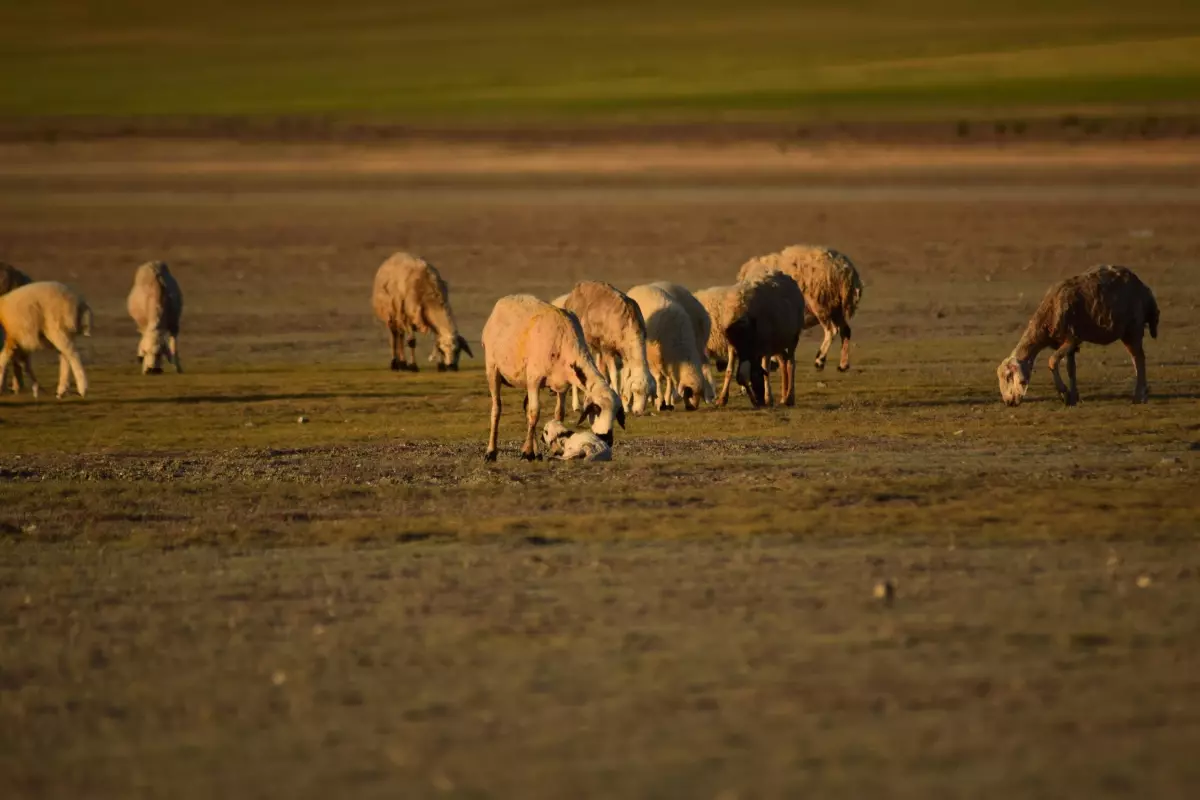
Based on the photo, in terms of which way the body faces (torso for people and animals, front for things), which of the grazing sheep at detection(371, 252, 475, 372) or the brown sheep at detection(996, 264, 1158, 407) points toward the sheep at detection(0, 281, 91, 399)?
the brown sheep

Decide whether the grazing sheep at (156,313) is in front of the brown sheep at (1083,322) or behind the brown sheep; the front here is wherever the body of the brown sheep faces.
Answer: in front

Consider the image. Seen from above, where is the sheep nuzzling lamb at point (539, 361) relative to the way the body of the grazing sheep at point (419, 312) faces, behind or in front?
in front

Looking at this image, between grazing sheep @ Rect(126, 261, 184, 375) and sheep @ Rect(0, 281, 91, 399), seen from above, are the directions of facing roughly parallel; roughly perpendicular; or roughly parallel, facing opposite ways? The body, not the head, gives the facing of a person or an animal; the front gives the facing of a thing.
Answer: roughly perpendicular

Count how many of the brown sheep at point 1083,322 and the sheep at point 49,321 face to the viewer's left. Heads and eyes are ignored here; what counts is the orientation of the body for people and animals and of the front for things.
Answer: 2

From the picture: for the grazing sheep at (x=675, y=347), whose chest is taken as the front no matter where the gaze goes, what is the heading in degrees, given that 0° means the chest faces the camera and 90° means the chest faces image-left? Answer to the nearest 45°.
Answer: approximately 315°

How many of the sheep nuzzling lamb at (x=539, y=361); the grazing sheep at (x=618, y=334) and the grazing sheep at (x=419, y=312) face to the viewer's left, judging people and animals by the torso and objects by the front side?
0

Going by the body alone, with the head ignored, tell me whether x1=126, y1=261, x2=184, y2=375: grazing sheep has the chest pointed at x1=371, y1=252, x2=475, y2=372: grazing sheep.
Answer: no

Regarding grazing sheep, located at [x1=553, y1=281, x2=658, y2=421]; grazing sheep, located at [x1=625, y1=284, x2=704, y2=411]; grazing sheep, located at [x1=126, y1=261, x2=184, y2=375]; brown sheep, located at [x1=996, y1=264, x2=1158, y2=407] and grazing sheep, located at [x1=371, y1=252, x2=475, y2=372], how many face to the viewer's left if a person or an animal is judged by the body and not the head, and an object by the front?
1

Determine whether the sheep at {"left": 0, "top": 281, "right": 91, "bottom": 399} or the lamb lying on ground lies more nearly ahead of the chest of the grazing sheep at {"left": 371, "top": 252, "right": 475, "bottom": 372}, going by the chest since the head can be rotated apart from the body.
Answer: the lamb lying on ground

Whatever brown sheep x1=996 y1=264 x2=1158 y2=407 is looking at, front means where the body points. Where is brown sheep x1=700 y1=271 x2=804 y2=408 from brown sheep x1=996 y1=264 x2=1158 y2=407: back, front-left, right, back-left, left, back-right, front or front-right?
front

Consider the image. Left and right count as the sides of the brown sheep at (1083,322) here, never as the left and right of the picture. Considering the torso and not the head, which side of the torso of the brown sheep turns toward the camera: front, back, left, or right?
left

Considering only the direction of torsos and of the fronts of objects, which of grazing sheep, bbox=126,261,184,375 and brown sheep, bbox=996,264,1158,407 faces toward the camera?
the grazing sheep

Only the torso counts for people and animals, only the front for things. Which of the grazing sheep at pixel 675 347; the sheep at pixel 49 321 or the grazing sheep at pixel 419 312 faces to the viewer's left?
the sheep

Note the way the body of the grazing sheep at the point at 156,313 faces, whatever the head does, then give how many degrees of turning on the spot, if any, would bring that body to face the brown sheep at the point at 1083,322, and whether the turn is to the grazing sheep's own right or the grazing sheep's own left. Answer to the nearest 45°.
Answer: approximately 45° to the grazing sheep's own left

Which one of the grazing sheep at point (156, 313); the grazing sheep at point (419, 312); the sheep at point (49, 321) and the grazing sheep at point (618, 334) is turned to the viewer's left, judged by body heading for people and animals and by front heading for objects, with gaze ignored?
the sheep

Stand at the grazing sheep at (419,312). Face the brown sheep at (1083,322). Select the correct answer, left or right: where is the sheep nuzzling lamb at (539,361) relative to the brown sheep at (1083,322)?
right

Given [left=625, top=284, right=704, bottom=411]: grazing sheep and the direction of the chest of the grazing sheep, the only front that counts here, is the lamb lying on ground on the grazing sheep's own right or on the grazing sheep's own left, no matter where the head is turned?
on the grazing sheep's own right

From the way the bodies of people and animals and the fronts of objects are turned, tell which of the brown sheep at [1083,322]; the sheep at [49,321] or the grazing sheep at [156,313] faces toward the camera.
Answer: the grazing sheep

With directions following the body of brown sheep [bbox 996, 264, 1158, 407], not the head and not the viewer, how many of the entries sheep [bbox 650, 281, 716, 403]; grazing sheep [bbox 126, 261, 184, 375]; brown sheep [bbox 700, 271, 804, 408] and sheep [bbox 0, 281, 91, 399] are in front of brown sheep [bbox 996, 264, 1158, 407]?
4

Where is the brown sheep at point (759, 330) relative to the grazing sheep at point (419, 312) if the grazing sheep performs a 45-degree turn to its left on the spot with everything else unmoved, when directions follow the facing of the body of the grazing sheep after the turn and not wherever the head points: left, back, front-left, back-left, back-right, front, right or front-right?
front-right
